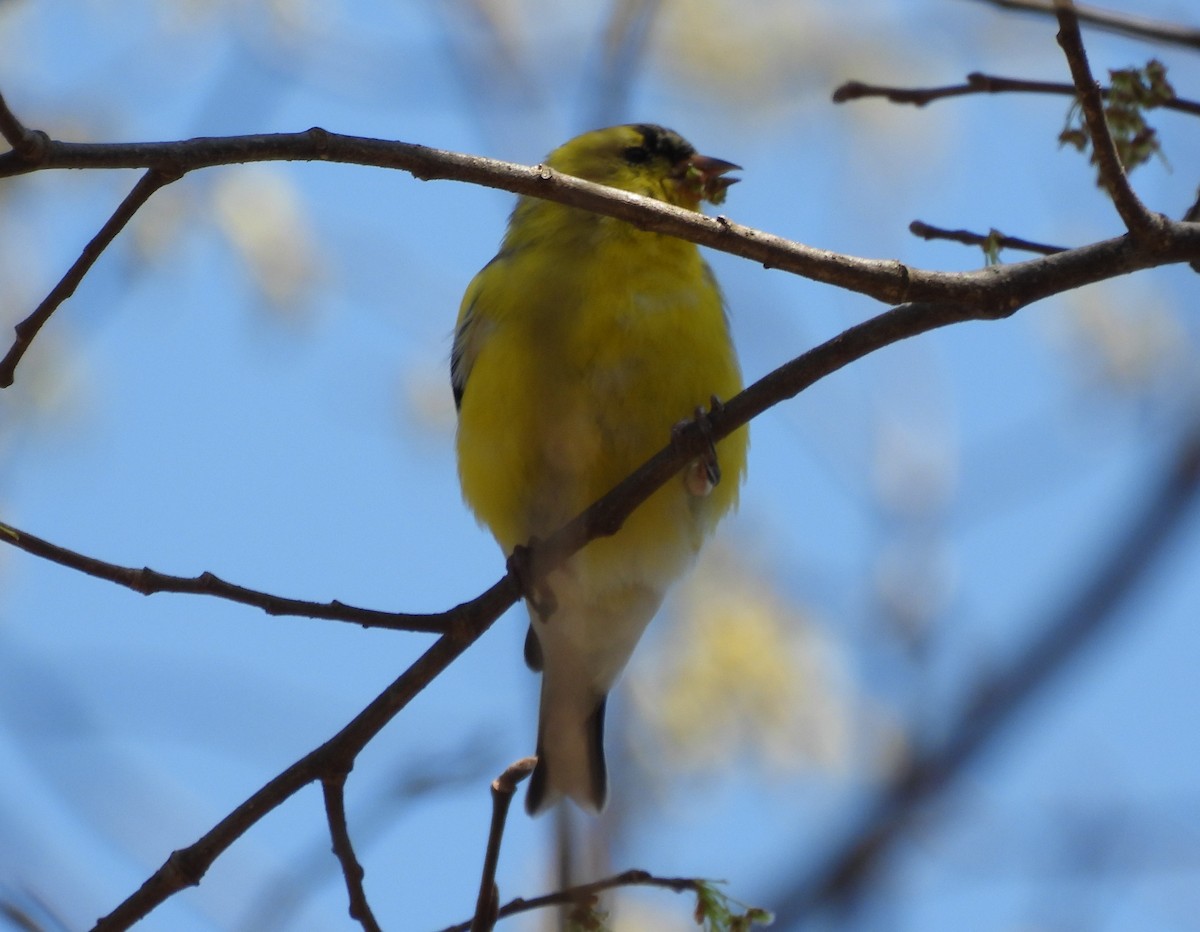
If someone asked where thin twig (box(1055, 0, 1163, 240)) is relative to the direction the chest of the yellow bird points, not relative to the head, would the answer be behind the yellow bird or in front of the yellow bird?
in front

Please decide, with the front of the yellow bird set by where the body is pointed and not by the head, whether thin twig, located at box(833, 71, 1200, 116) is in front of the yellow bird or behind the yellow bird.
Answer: in front
